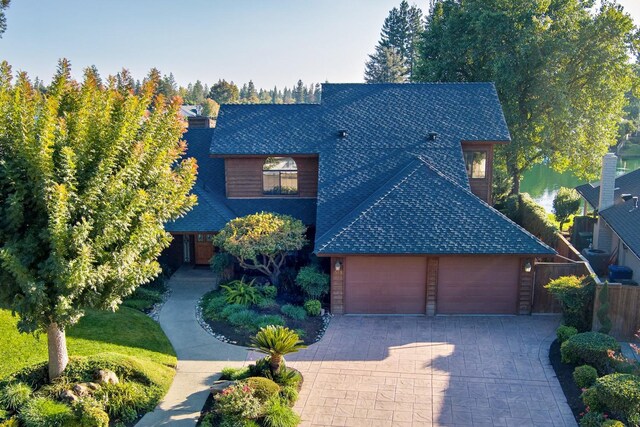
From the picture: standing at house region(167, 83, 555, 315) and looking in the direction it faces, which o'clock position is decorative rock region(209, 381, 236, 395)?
The decorative rock is roughly at 1 o'clock from the house.

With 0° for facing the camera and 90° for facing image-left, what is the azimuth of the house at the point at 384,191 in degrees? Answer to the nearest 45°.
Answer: approximately 0°

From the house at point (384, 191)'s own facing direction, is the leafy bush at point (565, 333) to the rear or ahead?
ahead

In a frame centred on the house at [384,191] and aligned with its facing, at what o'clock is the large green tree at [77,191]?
The large green tree is roughly at 1 o'clock from the house.

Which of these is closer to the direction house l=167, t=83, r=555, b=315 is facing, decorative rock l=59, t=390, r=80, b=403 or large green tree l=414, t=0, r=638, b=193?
the decorative rock

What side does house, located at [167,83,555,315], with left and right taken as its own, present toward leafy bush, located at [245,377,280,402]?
front

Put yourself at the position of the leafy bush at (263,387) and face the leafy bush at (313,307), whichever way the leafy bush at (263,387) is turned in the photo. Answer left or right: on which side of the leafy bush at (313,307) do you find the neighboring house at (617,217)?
right

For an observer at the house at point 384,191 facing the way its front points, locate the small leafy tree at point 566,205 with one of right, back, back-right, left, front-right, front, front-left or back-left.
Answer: back-left

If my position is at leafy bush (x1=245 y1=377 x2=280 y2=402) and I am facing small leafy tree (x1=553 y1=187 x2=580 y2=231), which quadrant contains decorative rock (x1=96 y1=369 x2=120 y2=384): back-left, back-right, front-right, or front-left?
back-left

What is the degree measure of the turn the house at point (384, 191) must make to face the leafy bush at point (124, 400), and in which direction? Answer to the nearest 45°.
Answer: approximately 45° to its right

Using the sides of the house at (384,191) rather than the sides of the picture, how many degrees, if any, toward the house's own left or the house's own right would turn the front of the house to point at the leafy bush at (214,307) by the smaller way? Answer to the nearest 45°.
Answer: approximately 45° to the house's own right

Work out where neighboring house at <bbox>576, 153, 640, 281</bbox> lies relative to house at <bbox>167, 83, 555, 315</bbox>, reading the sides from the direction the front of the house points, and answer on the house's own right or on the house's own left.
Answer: on the house's own left

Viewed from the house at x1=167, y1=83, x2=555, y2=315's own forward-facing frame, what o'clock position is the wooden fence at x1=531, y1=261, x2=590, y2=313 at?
The wooden fence is roughly at 10 o'clock from the house.
